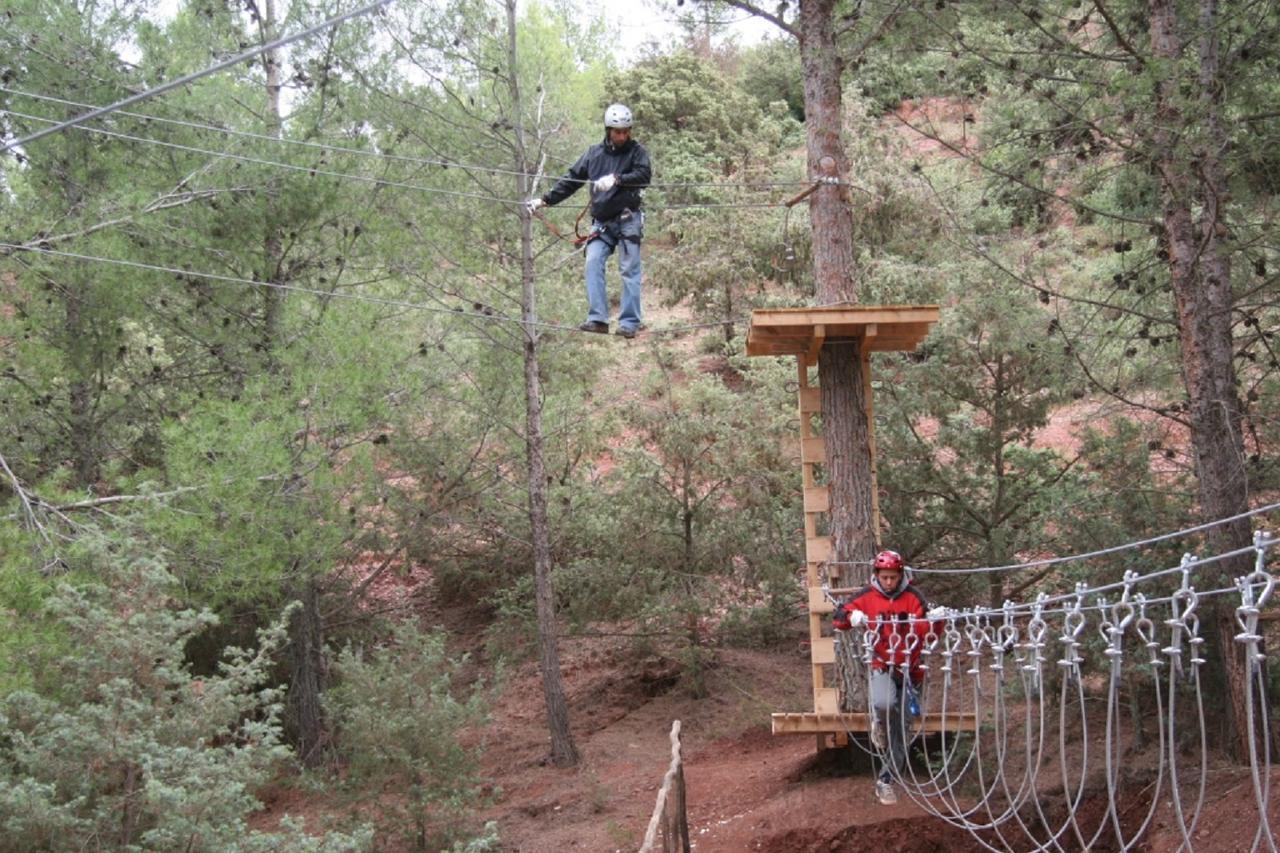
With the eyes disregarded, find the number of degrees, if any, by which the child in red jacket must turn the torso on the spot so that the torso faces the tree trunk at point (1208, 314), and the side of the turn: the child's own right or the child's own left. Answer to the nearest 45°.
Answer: approximately 90° to the child's own left

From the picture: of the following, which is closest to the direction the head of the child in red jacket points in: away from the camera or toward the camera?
toward the camera

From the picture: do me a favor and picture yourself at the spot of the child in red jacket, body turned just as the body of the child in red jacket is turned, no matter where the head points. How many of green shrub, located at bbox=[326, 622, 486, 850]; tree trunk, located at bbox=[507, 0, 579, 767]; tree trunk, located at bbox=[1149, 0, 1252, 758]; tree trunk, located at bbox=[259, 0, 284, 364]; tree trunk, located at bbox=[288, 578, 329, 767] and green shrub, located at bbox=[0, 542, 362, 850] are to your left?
1

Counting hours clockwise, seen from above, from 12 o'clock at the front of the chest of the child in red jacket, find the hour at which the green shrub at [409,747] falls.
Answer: The green shrub is roughly at 4 o'clock from the child in red jacket.

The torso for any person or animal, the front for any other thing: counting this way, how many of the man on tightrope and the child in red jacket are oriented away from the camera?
0

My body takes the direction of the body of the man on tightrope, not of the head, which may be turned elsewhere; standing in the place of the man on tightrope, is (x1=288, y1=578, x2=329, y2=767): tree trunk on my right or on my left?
on my right

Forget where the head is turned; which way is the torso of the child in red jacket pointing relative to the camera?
toward the camera

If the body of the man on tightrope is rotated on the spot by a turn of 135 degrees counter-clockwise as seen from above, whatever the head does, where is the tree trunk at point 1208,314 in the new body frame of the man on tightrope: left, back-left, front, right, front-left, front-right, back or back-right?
front

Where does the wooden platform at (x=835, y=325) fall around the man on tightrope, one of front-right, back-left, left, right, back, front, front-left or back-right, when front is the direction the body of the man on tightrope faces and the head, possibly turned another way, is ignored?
back-left
